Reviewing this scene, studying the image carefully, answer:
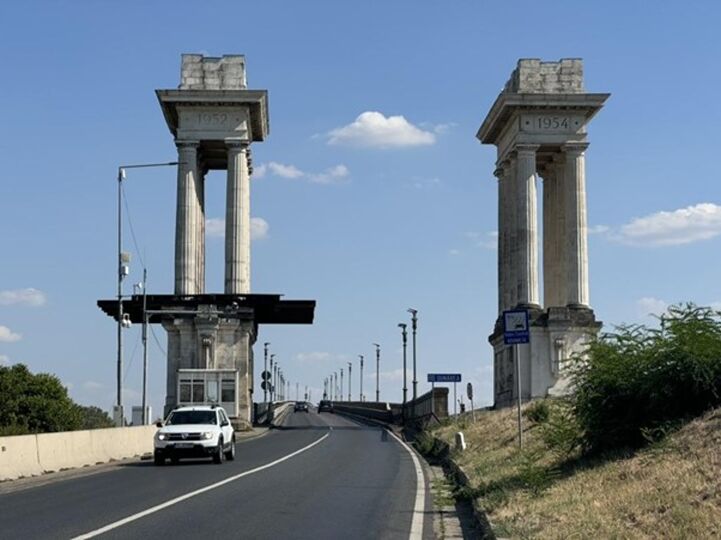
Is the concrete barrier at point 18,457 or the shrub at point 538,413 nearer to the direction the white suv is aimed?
the concrete barrier

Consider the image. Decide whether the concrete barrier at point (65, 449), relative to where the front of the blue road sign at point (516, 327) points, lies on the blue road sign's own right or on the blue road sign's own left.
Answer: on the blue road sign's own right

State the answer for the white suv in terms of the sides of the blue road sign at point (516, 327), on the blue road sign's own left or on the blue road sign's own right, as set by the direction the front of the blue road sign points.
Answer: on the blue road sign's own right

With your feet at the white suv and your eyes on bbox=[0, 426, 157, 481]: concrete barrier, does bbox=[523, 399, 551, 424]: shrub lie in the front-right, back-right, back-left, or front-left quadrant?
back-left

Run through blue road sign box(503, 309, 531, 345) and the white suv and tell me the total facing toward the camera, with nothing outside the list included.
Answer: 2

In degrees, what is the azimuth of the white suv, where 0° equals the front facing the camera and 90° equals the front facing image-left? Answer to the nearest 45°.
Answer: approximately 0°

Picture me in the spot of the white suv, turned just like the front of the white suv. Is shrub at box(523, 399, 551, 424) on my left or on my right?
on my left

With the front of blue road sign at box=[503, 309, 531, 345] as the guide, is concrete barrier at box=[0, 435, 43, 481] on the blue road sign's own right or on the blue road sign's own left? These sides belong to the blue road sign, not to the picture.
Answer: on the blue road sign's own right

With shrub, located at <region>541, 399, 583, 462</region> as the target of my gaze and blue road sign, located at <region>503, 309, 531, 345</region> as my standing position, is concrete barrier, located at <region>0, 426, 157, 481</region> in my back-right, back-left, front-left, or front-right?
back-right

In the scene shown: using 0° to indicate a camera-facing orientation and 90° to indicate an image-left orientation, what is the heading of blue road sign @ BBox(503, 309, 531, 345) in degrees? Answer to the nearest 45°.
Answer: approximately 0°

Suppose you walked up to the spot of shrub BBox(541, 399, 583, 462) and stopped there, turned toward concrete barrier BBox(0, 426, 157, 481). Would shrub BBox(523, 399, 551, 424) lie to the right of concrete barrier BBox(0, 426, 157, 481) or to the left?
right

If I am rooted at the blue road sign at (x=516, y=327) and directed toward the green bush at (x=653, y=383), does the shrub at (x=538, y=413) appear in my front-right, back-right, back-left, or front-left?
back-left

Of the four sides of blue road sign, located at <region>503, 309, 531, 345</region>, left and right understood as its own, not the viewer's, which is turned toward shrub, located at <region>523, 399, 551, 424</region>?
back
